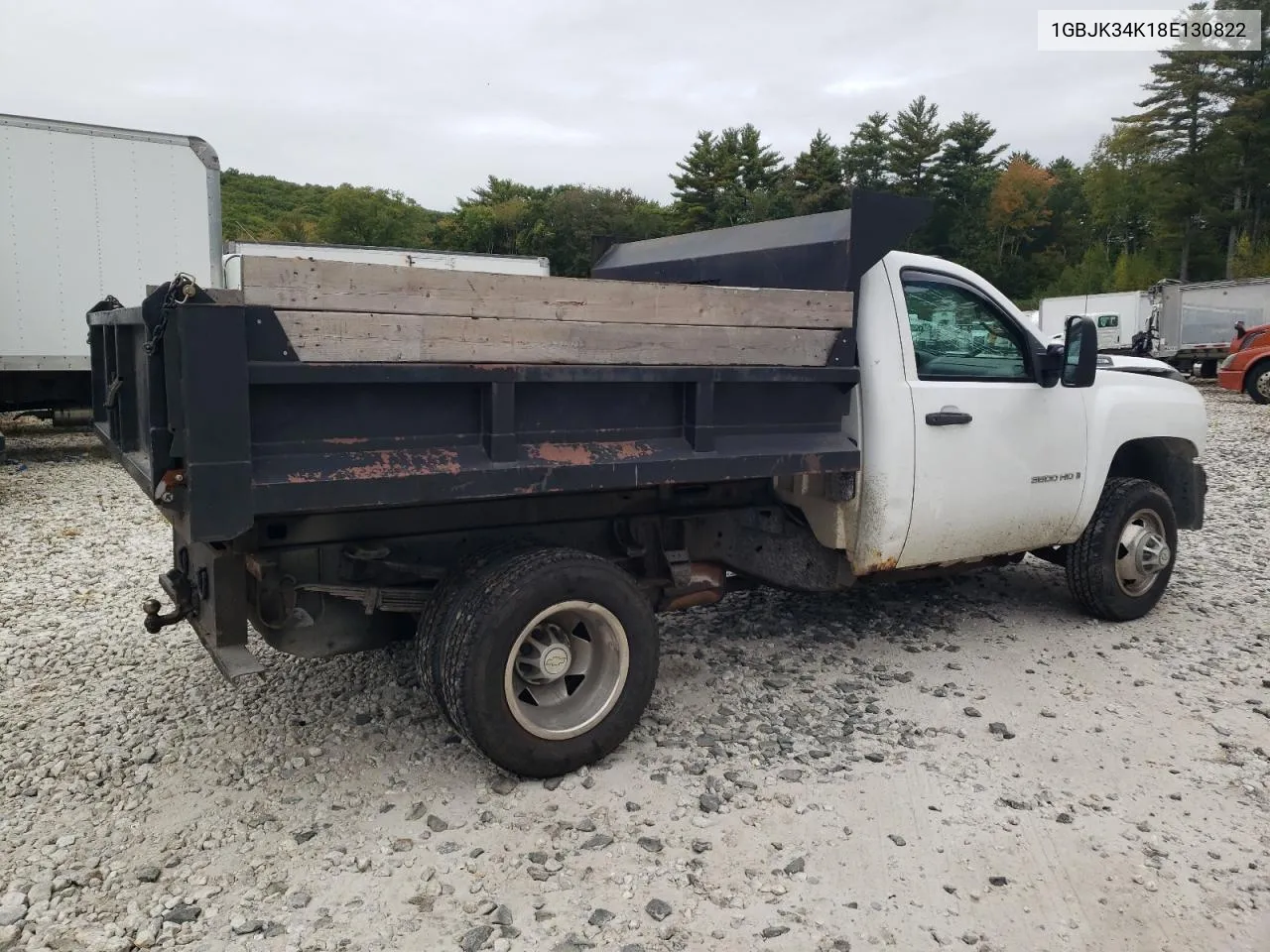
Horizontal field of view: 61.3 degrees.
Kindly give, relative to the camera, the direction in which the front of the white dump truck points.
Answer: facing away from the viewer and to the right of the viewer

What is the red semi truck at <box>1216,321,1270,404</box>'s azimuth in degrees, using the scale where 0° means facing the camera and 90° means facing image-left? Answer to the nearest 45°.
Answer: approximately 90°

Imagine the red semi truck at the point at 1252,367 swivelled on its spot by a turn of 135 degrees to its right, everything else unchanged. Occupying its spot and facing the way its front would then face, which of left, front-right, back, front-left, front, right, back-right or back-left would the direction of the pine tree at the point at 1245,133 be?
front-left

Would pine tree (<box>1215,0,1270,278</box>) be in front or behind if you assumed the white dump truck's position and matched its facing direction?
in front

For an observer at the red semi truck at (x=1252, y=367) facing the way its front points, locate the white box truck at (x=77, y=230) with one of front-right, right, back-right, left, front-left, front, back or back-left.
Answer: front-left

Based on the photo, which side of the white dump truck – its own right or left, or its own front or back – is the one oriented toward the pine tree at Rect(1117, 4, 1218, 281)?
front
